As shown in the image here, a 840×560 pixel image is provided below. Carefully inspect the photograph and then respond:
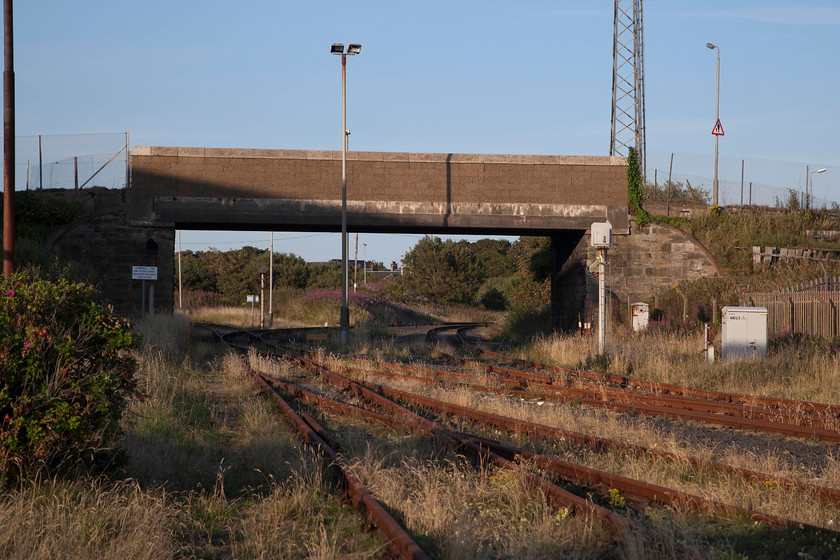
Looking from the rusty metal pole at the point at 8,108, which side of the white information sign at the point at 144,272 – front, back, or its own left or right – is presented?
front

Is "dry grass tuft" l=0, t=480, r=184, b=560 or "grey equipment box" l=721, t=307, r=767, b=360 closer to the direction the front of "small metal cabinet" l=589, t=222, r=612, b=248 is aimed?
the dry grass tuft

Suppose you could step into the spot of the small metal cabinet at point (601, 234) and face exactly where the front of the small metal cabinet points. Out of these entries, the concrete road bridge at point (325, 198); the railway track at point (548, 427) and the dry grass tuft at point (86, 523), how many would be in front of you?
2

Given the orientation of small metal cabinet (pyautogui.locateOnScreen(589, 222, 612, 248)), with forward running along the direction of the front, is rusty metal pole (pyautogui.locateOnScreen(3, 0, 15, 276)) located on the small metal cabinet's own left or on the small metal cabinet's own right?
on the small metal cabinet's own right

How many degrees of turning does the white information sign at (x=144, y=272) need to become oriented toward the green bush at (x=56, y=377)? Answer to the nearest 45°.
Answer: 0° — it already faces it

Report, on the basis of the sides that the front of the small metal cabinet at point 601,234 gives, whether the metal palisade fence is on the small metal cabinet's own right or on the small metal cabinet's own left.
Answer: on the small metal cabinet's own left

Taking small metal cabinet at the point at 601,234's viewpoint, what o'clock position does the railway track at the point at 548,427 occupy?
The railway track is roughly at 12 o'clock from the small metal cabinet.

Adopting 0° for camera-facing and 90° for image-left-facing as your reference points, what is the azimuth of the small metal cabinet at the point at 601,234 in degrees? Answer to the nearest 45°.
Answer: approximately 0°

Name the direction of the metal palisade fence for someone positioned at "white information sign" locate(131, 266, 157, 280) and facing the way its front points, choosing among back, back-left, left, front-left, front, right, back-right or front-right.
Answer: front-left

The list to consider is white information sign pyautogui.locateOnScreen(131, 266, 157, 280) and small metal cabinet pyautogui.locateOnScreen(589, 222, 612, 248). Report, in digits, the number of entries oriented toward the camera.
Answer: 2

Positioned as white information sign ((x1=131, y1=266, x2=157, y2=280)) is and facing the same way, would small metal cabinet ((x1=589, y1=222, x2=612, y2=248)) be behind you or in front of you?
in front

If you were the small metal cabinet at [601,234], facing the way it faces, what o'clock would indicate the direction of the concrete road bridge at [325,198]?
The concrete road bridge is roughly at 4 o'clock from the small metal cabinet.

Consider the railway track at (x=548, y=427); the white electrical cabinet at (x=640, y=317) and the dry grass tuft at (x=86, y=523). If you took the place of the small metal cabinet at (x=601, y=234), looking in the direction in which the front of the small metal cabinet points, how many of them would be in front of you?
2
